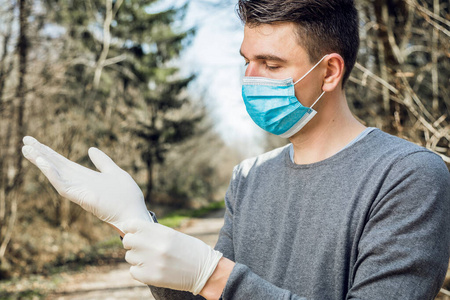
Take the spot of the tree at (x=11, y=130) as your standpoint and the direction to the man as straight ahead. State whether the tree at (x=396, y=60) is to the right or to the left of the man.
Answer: left

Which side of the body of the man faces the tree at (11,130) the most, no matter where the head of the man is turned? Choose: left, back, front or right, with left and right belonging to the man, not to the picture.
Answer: right

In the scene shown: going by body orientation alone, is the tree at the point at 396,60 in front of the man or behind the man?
behind

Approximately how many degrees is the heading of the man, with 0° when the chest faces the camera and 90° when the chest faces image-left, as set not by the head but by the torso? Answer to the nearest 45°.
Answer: approximately 45°

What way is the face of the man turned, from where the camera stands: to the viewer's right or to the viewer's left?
to the viewer's left
